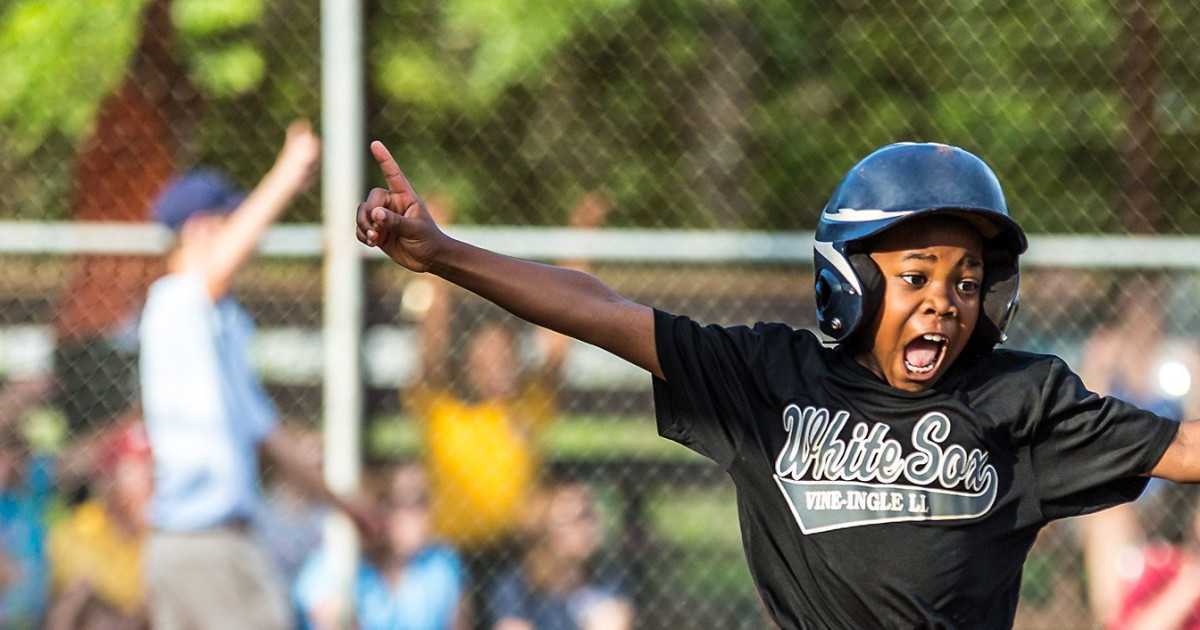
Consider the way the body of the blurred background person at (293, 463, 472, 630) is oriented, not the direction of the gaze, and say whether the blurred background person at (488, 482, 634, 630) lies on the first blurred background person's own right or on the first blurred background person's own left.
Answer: on the first blurred background person's own left

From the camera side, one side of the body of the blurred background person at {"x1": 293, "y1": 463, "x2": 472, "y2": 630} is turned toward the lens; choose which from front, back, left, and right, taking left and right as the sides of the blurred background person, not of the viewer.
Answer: front

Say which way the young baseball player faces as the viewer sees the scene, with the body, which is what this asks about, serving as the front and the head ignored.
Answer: toward the camera

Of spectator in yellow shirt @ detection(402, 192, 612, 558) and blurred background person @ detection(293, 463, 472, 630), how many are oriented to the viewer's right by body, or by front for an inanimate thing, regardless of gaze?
0

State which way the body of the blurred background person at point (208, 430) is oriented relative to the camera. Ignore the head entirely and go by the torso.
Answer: to the viewer's right

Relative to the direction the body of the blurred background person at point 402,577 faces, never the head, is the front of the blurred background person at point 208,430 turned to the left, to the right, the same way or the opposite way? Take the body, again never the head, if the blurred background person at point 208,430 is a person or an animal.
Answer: to the left

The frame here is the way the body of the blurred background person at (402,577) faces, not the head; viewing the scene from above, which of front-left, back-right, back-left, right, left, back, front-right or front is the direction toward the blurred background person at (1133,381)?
left

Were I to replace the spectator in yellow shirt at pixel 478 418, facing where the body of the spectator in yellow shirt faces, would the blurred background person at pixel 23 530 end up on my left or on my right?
on my right

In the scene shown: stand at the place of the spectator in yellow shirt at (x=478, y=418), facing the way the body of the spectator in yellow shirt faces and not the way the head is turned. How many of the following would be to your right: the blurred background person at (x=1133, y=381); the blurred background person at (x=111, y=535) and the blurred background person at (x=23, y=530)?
2

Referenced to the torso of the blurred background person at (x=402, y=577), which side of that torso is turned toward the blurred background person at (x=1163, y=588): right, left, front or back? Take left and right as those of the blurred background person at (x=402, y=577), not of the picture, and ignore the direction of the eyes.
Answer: left

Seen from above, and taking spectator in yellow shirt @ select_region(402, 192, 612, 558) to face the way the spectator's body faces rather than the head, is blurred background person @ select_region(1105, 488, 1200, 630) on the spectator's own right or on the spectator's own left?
on the spectator's own left

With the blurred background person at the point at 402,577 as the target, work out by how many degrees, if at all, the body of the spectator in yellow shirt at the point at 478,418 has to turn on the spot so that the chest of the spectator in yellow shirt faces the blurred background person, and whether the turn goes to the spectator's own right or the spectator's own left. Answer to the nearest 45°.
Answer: approximately 45° to the spectator's own right
